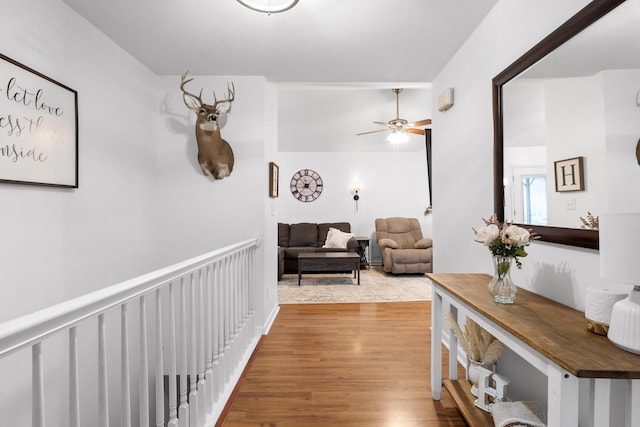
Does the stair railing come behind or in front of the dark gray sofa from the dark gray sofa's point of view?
in front

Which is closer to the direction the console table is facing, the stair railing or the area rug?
the stair railing

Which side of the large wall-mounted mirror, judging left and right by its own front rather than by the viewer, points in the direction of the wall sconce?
right

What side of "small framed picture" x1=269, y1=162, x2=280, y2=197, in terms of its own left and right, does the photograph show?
right

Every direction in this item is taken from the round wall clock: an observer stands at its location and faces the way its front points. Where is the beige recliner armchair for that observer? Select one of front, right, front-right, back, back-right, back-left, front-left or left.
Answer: front-left

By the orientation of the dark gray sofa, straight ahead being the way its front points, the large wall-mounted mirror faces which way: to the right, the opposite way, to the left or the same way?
to the right

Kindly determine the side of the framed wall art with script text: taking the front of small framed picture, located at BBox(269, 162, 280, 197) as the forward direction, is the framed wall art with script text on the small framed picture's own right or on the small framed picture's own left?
on the small framed picture's own right

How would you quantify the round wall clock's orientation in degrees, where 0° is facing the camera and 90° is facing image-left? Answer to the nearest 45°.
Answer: approximately 0°

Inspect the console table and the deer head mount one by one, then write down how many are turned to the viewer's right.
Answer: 0

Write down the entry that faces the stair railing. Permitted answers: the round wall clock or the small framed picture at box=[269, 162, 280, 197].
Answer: the round wall clock

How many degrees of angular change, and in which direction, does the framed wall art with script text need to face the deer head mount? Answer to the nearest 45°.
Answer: approximately 90° to its left

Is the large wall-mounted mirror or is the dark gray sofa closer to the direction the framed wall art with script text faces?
the large wall-mounted mirror

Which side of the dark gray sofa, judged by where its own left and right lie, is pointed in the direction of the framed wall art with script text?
front

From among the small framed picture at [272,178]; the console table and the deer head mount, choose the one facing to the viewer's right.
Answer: the small framed picture

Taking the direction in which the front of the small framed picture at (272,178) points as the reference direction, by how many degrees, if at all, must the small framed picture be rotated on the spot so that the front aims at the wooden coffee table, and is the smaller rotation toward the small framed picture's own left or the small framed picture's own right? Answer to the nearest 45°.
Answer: approximately 45° to the small framed picture's own left

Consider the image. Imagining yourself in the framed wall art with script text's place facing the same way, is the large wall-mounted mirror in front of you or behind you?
in front
